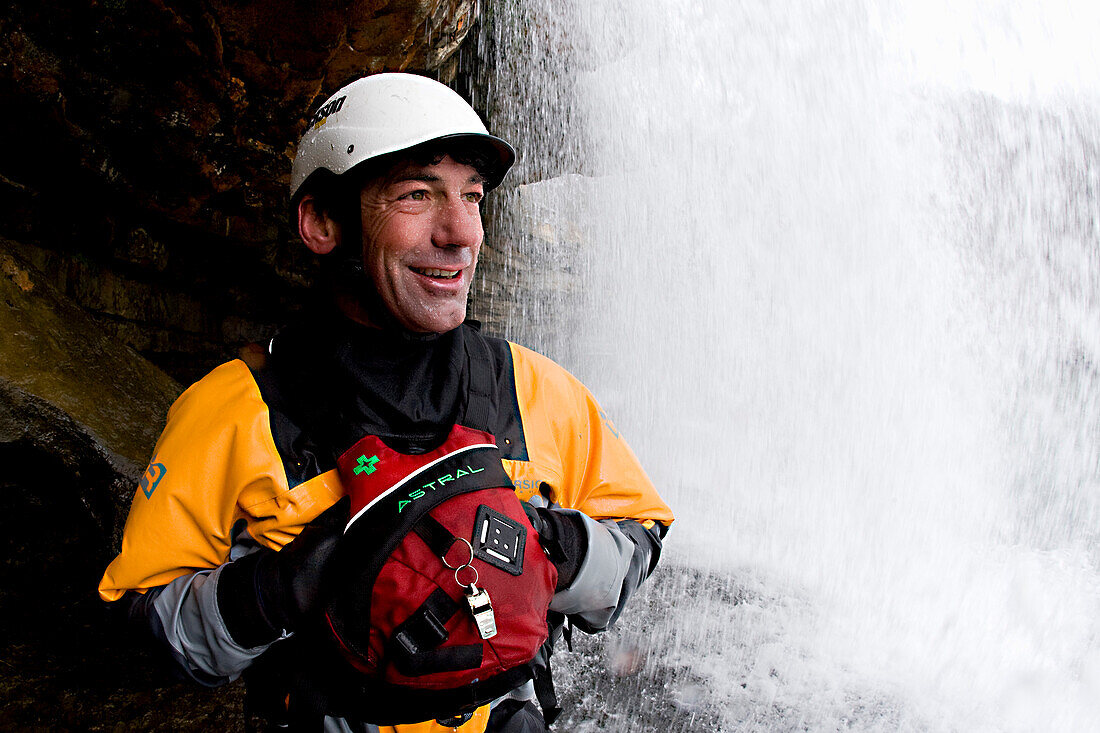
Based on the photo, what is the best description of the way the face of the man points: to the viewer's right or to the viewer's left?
to the viewer's right

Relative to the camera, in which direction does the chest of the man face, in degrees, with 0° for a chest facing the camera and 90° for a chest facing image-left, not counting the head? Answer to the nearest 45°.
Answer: approximately 0°
